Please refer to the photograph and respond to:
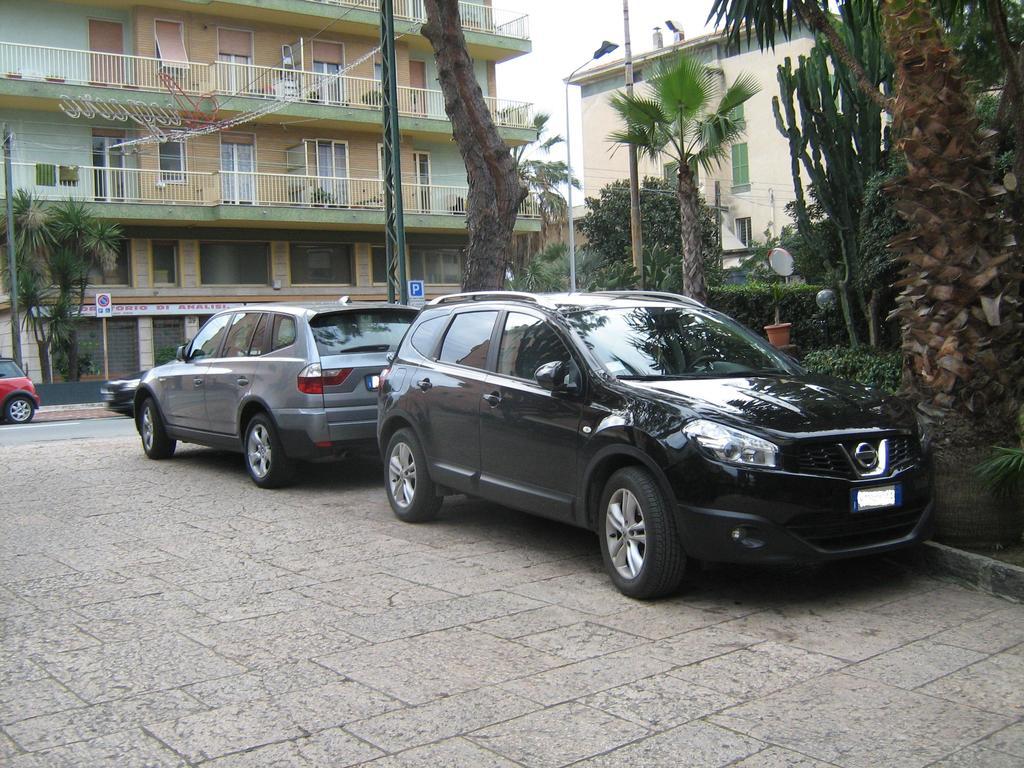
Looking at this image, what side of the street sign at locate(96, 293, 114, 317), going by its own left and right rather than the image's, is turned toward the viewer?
front

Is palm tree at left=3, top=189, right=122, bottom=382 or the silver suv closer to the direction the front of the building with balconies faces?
the silver suv

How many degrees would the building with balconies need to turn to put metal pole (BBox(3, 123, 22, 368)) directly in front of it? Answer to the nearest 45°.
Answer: approximately 45° to its right

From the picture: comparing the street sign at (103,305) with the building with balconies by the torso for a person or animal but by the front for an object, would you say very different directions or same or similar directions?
same or similar directions

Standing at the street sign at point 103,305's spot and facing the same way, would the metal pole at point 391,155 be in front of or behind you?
in front

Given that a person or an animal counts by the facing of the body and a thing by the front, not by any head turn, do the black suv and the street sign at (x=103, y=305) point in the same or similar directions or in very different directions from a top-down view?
same or similar directions

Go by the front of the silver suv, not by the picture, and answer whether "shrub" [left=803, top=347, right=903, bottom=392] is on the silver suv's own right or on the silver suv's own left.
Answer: on the silver suv's own right

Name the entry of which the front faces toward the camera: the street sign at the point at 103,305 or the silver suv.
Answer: the street sign

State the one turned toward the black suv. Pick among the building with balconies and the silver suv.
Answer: the building with balconies

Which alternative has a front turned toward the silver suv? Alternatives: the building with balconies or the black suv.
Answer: the building with balconies

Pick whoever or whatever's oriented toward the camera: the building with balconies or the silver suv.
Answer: the building with balconies

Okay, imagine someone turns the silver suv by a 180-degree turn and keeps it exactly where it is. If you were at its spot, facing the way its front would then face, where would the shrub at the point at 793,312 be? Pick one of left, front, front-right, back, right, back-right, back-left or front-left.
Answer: left

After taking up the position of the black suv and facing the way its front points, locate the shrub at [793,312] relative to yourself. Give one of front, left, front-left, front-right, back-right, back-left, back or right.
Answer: back-left

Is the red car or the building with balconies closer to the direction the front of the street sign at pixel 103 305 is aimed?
the red car

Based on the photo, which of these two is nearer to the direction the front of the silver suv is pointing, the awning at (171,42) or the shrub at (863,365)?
the awning

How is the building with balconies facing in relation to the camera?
toward the camera

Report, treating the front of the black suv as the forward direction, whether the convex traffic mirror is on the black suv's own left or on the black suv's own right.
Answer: on the black suv's own left

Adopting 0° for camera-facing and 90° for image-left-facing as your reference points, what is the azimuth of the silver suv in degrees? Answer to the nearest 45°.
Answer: approximately 135°
